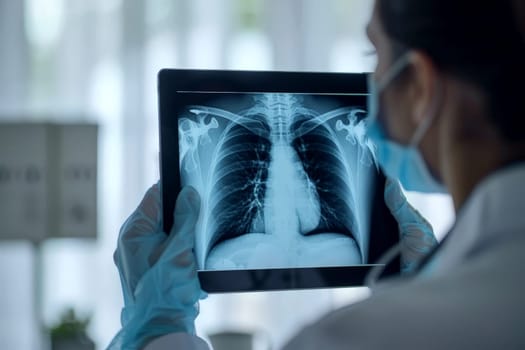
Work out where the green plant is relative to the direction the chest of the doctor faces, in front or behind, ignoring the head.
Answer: in front

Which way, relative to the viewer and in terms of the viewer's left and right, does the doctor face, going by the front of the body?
facing away from the viewer and to the left of the viewer

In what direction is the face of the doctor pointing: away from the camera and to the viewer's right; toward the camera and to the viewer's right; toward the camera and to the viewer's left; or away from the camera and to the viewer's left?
away from the camera and to the viewer's left
